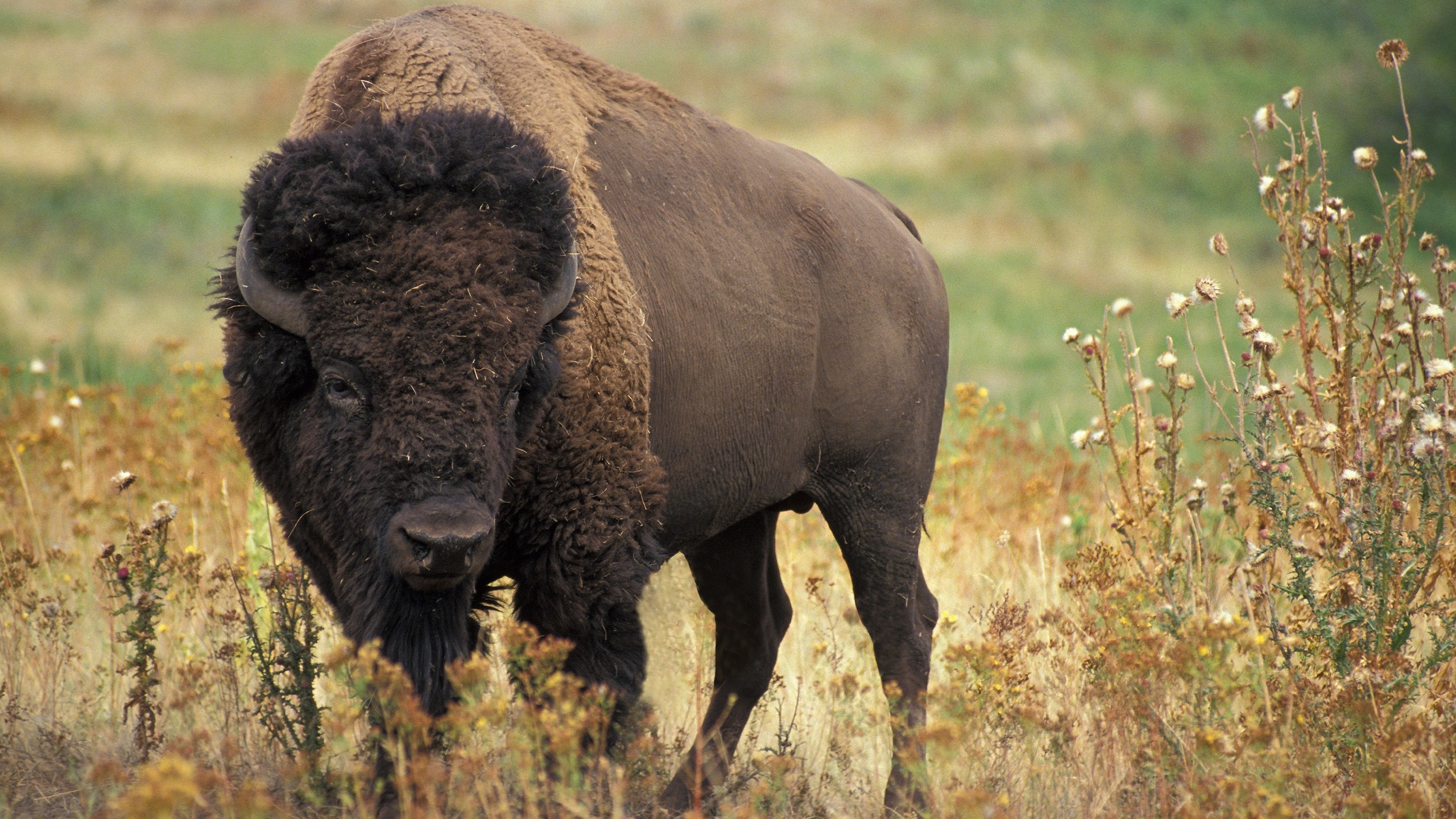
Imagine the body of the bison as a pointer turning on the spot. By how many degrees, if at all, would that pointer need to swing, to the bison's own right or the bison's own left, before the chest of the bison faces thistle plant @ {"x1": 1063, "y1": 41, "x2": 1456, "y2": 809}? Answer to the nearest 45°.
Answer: approximately 135° to the bison's own left

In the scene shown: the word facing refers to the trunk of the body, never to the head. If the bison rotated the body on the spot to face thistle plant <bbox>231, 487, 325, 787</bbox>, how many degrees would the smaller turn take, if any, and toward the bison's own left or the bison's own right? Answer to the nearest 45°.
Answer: approximately 45° to the bison's own right

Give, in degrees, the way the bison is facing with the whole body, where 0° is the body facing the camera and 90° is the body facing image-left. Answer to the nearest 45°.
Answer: approximately 45°
